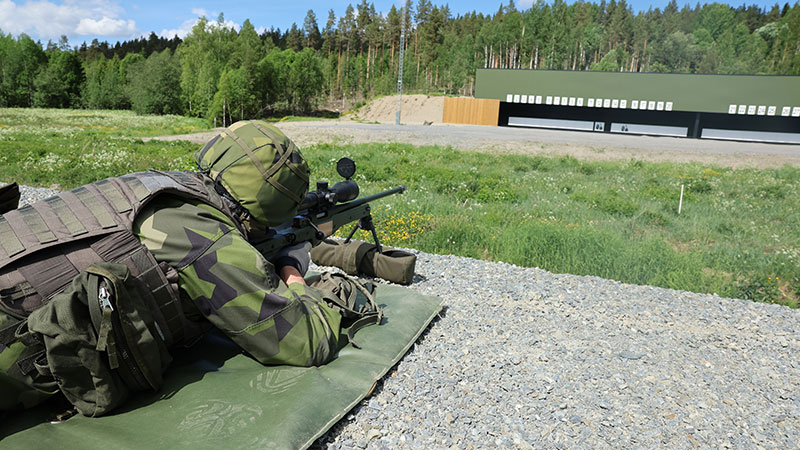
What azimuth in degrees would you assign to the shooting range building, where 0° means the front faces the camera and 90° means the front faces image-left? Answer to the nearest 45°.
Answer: approximately 0°

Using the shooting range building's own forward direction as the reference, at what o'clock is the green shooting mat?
The green shooting mat is roughly at 12 o'clock from the shooting range building.
